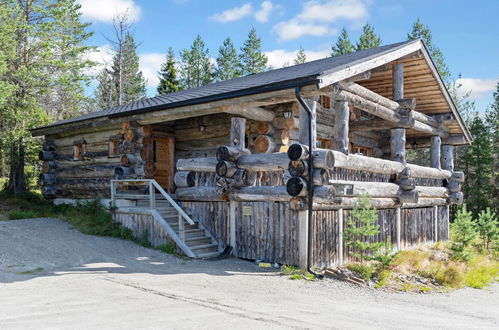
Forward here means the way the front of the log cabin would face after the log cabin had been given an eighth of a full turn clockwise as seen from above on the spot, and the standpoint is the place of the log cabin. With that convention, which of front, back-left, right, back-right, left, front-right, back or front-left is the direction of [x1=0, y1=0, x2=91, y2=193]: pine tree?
front-right

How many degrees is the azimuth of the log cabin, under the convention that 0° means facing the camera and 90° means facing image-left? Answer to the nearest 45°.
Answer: approximately 45°

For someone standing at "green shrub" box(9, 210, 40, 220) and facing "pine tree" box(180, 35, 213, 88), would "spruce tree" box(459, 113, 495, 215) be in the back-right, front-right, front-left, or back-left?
front-right

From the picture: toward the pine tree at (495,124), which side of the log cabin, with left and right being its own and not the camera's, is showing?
back

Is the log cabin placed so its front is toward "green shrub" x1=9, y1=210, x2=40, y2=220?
no

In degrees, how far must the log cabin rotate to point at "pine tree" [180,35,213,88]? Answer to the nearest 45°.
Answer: approximately 135° to its right

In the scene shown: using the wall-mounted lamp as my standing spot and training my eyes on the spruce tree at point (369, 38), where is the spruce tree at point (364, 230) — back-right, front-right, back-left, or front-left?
back-right

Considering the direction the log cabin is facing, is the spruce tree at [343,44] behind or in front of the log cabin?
behind

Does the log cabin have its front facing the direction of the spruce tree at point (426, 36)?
no

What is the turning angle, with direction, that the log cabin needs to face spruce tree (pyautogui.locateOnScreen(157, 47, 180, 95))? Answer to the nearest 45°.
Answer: approximately 135° to its right

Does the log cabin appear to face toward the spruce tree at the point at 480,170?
no
